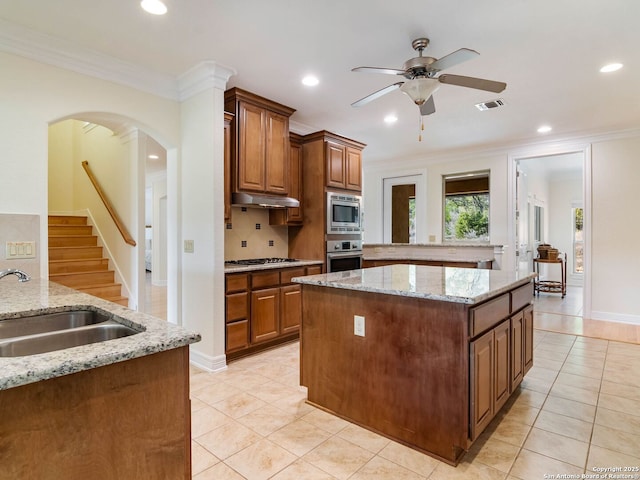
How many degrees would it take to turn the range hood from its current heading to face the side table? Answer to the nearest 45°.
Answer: approximately 90° to its left

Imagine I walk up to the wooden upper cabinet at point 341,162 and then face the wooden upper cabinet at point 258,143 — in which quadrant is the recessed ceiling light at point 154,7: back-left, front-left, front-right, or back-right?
front-left

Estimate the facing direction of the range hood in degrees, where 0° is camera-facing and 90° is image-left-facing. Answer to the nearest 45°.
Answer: approximately 315°

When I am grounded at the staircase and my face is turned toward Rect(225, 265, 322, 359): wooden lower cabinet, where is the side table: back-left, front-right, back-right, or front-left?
front-left

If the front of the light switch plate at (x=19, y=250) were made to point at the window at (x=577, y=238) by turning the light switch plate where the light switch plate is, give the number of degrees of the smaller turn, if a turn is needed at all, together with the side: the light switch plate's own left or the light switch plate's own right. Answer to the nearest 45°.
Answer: approximately 90° to the light switch plate's own left

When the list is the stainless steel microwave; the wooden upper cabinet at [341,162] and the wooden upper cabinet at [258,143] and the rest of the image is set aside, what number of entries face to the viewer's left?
0

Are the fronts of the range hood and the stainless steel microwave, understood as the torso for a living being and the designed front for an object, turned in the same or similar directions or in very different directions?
same or similar directions

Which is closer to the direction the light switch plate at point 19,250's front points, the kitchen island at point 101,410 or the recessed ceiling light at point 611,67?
the kitchen island

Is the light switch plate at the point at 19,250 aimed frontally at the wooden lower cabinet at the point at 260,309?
no

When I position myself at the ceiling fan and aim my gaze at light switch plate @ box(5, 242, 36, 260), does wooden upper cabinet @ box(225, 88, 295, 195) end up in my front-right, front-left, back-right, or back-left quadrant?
front-right

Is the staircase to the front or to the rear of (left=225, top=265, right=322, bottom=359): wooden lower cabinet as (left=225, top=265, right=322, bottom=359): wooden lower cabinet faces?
to the rear

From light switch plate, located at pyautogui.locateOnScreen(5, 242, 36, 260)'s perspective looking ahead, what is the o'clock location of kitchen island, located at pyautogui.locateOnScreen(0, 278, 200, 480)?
The kitchen island is roughly at 12 o'clock from the light switch plate.

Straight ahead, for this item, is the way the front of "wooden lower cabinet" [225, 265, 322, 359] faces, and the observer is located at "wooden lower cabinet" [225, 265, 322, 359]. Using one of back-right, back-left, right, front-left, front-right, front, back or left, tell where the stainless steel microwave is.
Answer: left

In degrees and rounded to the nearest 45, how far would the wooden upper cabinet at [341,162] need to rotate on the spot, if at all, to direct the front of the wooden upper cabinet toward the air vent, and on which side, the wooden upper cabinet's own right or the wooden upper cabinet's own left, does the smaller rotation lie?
approximately 45° to the wooden upper cabinet's own left

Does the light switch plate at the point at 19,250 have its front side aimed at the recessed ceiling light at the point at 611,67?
no

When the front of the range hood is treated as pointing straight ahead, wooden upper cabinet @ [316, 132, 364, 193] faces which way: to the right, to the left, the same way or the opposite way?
the same way

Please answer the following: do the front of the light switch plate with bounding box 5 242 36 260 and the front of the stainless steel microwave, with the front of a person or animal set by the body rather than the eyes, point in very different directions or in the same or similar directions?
same or similar directions

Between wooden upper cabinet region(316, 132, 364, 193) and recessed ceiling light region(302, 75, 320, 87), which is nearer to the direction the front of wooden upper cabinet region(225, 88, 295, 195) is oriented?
the recessed ceiling light

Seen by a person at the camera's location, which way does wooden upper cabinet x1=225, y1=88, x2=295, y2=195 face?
facing the viewer and to the right of the viewer
